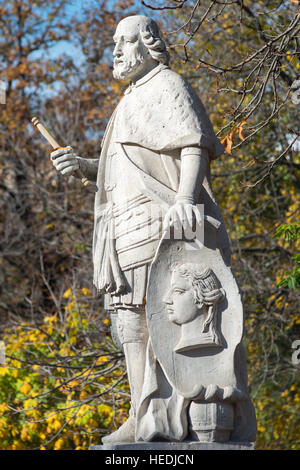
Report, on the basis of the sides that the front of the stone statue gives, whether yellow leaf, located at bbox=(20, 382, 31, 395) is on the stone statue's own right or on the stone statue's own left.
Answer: on the stone statue's own right

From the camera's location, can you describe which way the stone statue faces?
facing the viewer and to the left of the viewer
